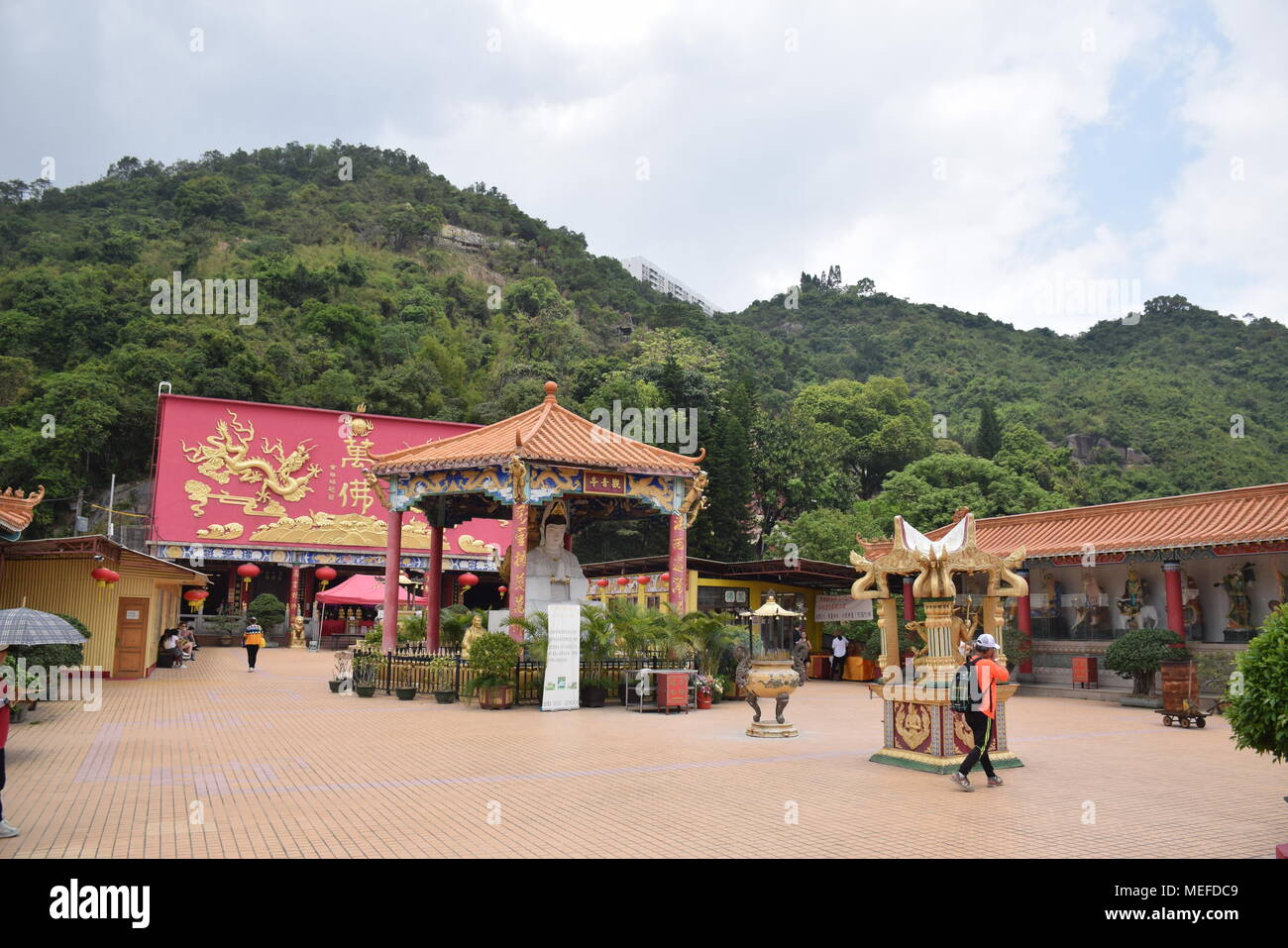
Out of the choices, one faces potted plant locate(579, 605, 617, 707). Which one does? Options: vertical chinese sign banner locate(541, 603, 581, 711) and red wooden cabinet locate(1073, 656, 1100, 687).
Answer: the red wooden cabinet

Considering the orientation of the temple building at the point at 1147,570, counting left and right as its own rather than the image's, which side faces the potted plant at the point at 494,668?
front

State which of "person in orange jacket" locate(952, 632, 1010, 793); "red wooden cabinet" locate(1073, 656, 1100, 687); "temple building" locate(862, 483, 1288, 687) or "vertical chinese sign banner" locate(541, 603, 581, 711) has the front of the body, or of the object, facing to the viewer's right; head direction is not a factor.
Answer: the person in orange jacket

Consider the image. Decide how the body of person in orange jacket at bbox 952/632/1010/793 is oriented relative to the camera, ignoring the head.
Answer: to the viewer's right

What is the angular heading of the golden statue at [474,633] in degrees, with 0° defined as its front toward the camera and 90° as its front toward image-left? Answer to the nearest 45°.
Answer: approximately 315°

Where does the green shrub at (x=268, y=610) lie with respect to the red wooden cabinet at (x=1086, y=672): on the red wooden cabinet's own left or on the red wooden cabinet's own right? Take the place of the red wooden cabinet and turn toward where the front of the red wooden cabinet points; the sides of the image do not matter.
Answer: on the red wooden cabinet's own right

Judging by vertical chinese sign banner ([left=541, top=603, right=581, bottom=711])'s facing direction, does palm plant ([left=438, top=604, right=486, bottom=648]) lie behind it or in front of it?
behind

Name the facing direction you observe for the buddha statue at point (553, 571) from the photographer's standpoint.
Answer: facing the viewer and to the right of the viewer

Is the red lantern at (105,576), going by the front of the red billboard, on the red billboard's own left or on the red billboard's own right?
on the red billboard's own right

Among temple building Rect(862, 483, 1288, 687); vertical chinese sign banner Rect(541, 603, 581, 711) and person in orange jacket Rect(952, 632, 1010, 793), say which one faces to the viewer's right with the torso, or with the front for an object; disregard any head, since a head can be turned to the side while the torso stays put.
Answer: the person in orange jacket

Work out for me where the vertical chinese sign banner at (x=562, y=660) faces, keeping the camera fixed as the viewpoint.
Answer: facing the viewer
